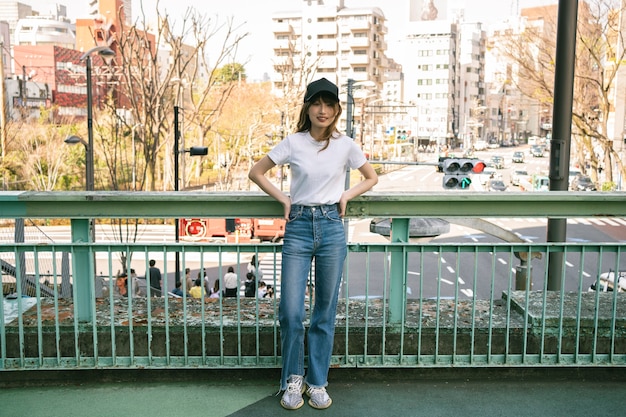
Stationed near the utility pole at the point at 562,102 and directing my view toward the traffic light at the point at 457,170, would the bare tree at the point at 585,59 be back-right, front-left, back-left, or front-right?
front-right

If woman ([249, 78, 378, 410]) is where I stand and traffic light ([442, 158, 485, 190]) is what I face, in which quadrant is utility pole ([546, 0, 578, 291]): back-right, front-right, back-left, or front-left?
front-right

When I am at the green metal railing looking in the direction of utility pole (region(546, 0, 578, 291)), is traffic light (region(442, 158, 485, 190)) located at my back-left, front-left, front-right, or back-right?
front-left

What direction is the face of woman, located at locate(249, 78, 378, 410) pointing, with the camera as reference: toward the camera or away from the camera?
toward the camera

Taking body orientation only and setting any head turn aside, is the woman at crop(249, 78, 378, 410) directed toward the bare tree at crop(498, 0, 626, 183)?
no

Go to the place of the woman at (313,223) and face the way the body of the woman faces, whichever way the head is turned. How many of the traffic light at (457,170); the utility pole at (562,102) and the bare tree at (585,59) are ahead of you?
0

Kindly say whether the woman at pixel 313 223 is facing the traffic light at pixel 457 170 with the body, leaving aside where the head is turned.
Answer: no

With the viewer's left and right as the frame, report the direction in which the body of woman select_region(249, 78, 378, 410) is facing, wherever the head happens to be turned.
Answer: facing the viewer

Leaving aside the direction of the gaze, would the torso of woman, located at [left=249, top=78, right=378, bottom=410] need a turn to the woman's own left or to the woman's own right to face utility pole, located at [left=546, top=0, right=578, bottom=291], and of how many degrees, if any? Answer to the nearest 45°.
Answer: approximately 135° to the woman's own left
